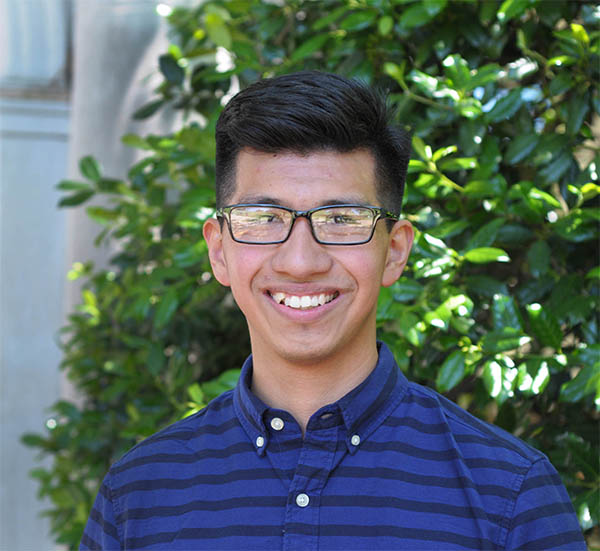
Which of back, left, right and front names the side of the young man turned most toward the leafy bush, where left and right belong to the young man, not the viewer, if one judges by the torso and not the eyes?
back

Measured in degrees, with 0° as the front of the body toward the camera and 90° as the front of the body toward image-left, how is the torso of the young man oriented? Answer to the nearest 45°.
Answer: approximately 0°
